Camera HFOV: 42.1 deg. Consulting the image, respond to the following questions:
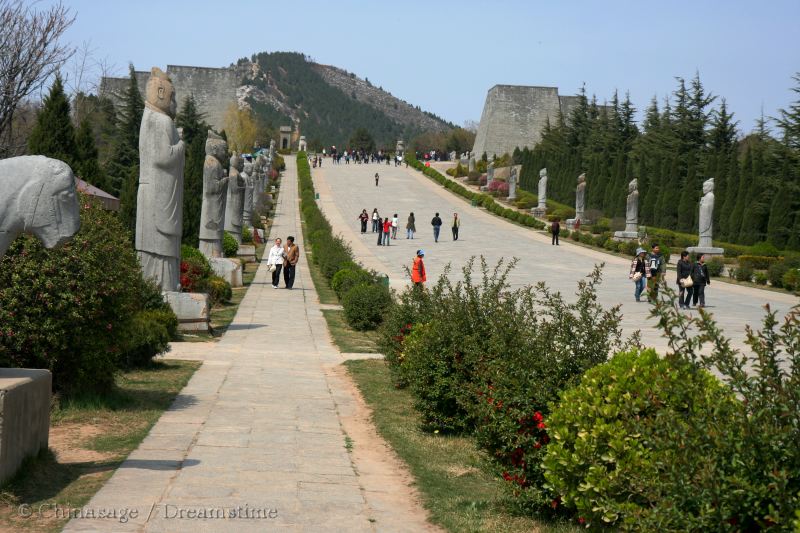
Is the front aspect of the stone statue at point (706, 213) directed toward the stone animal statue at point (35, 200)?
no

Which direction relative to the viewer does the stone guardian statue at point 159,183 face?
to the viewer's right

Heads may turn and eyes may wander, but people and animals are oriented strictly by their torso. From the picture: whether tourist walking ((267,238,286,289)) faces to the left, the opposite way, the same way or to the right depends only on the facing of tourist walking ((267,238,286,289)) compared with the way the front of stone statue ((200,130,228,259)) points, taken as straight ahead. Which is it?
to the right

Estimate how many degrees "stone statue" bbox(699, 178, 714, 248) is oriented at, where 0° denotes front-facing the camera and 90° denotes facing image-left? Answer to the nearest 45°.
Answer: approximately 90°

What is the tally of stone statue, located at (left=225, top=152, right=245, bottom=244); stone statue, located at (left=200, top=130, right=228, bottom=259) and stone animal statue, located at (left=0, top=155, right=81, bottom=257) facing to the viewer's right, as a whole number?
3

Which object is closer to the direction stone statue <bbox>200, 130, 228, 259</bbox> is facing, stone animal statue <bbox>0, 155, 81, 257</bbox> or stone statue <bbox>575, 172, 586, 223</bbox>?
the stone statue

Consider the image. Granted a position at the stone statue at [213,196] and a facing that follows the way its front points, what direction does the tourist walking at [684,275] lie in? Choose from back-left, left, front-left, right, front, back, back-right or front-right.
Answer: front

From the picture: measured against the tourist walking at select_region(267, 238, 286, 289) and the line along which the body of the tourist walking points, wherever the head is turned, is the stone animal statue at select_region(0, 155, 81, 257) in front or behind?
in front

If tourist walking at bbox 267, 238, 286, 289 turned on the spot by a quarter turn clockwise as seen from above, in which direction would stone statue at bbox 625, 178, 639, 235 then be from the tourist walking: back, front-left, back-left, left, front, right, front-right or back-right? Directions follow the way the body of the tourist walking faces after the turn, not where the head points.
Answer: back-right

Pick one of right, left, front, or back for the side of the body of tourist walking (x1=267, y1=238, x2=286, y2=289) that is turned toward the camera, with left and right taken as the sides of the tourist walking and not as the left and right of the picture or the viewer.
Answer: front

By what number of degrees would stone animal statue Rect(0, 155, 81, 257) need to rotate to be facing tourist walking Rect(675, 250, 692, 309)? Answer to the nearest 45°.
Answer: approximately 45° to its left

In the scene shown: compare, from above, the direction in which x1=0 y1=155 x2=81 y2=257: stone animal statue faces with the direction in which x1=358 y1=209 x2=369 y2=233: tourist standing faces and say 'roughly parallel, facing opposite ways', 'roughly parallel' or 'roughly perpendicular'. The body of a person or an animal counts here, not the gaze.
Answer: roughly perpendicular

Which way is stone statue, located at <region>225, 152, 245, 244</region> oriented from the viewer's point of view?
to the viewer's right

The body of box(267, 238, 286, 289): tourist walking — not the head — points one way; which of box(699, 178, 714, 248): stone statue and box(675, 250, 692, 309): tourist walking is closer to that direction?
the tourist walking

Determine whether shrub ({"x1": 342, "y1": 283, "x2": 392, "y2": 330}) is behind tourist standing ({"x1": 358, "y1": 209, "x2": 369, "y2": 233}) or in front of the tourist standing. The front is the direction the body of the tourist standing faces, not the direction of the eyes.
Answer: in front

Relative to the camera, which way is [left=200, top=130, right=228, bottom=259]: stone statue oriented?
to the viewer's right

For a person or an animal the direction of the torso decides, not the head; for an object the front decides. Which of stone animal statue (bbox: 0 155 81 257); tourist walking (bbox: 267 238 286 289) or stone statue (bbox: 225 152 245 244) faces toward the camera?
the tourist walking

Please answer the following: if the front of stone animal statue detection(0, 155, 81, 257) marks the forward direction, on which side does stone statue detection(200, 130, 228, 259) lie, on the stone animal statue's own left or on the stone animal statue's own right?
on the stone animal statue's own left

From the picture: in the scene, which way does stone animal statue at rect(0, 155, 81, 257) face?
to the viewer's right

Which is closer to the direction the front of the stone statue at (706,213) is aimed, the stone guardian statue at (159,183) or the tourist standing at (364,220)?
the tourist standing
